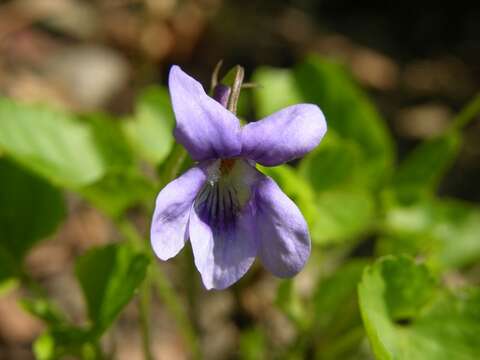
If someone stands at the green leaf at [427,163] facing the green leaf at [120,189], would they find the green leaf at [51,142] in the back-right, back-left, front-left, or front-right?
front-right

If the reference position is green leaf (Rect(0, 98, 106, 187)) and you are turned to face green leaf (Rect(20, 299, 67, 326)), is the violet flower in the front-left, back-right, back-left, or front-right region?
front-left

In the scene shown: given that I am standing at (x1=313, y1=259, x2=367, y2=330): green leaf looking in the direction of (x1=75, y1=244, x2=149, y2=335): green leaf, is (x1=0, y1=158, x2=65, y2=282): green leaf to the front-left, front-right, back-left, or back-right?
front-right

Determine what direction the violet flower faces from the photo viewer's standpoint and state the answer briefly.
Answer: facing the viewer

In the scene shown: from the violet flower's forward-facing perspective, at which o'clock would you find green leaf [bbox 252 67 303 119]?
The green leaf is roughly at 6 o'clock from the violet flower.

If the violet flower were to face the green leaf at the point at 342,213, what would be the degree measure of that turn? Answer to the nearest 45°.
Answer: approximately 135° to its left

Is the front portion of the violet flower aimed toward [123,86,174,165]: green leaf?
no

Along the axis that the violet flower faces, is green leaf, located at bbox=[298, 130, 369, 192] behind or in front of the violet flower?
behind

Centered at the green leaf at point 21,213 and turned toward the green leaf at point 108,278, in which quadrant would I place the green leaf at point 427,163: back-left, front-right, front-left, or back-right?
front-left

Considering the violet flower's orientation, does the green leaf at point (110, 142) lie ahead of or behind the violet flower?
behind
